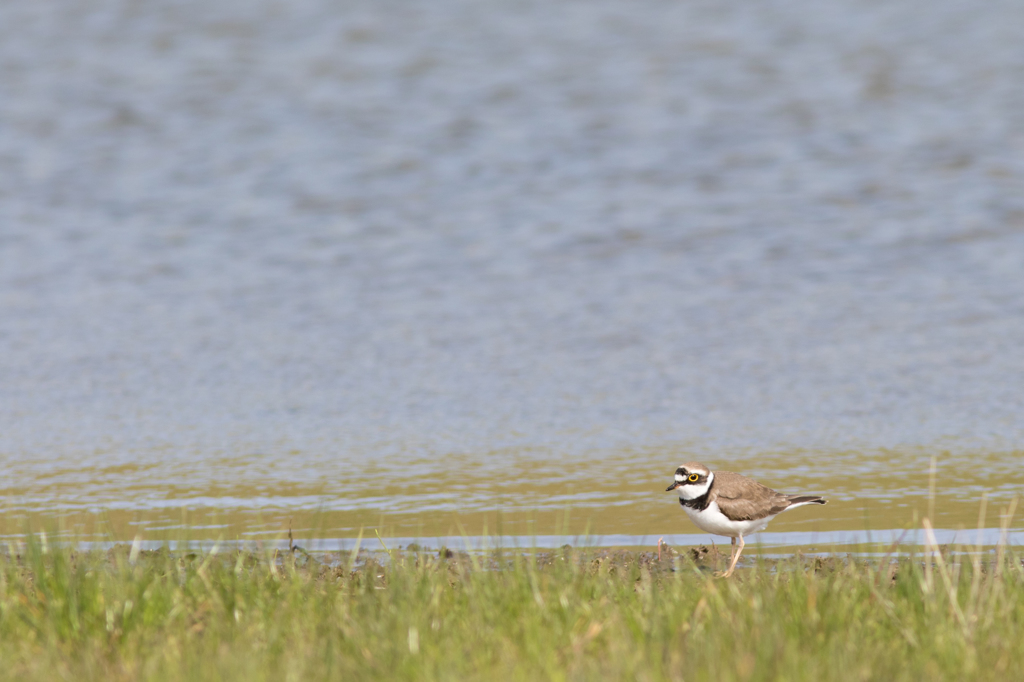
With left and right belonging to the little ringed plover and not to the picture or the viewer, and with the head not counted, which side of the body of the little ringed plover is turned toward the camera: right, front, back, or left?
left
